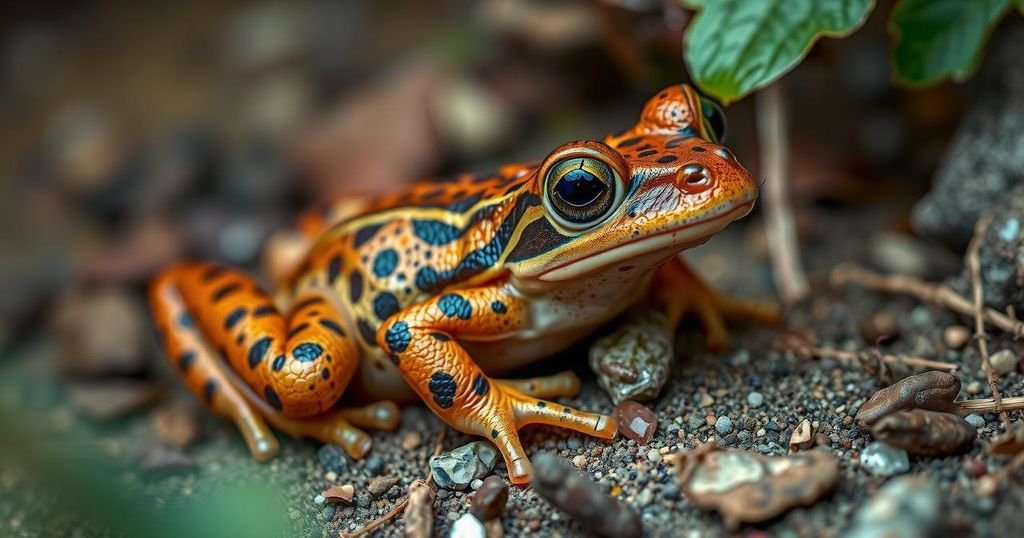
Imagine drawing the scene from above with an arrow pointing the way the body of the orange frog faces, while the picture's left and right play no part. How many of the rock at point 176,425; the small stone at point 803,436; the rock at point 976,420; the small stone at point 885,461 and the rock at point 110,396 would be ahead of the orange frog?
3

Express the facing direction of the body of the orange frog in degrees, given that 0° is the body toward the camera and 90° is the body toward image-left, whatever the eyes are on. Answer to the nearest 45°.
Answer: approximately 315°

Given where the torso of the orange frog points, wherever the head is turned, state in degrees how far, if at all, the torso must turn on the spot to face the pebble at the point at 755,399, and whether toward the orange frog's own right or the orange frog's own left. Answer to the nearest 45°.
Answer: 0° — it already faces it

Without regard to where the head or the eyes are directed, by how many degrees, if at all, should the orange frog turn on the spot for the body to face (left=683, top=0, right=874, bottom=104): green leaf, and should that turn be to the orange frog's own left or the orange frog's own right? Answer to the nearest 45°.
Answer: approximately 45° to the orange frog's own left

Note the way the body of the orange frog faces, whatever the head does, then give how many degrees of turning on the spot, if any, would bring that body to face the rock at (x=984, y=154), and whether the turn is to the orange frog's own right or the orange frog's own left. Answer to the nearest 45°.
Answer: approximately 45° to the orange frog's own left

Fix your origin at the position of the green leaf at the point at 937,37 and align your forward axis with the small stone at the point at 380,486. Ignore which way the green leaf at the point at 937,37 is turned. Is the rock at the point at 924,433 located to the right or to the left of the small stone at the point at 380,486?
left

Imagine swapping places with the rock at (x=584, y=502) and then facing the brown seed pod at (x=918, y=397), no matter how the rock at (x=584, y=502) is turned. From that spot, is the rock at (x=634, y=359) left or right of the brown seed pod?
left

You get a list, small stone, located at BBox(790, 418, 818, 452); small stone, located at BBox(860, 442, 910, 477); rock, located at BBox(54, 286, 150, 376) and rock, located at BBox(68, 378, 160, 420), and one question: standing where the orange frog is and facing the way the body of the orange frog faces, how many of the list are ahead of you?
2

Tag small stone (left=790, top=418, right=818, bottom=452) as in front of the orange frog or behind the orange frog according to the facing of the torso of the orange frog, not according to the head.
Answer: in front

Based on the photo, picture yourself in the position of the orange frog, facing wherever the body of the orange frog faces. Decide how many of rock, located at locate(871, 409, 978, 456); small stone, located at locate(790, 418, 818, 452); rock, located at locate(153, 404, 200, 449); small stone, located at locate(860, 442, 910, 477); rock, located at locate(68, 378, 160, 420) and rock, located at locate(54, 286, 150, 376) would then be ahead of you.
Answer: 3

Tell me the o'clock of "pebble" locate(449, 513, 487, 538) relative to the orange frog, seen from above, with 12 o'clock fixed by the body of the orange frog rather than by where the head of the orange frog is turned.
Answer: The pebble is roughly at 2 o'clock from the orange frog.

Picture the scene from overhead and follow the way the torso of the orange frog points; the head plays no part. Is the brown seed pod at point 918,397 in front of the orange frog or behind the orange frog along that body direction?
in front

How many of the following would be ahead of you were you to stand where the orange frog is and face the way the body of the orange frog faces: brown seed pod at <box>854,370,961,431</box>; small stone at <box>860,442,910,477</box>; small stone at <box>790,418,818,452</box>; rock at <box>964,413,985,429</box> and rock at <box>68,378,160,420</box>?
4

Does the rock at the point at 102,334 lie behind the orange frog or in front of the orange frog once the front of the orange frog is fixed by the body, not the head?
behind
